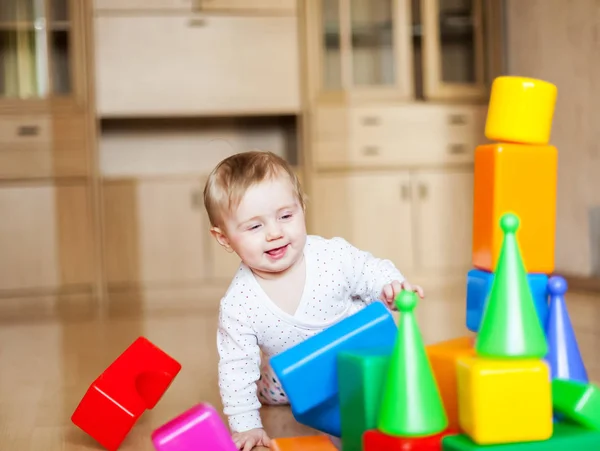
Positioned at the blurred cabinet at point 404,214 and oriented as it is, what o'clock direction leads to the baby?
The baby is roughly at 12 o'clock from the blurred cabinet.

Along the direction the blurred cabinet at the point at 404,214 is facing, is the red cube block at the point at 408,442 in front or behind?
in front

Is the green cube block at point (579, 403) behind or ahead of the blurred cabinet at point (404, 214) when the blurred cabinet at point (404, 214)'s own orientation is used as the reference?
ahead

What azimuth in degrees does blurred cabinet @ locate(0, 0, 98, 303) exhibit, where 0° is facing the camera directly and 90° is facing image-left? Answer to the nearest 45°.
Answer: approximately 0°

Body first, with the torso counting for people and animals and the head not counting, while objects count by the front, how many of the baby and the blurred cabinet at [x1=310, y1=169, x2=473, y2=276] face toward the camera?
2

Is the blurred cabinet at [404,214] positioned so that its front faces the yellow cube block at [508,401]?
yes
